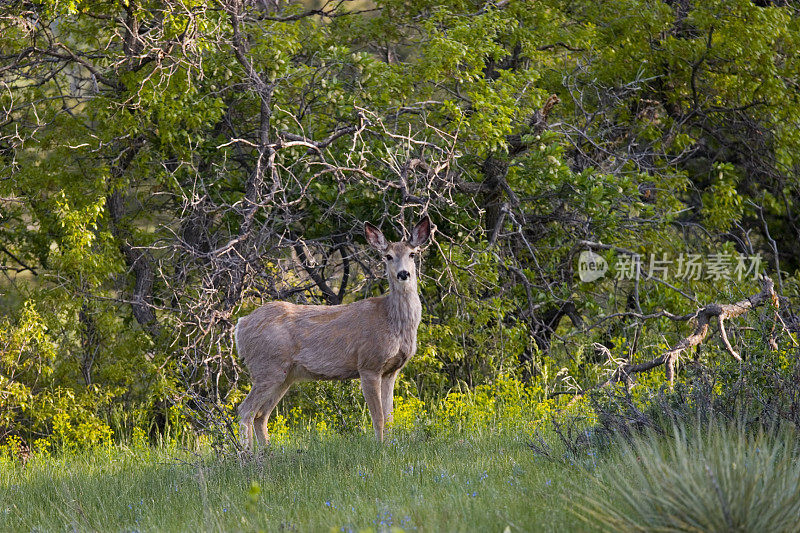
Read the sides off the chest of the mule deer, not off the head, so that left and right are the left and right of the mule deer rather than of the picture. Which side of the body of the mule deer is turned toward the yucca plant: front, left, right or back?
right

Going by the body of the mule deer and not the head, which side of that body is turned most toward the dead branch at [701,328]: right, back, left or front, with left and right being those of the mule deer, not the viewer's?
front

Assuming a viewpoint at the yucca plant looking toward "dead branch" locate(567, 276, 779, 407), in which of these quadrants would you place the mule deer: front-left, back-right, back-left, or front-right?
front-left

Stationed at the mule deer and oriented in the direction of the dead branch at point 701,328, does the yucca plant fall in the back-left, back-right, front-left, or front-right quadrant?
front-right

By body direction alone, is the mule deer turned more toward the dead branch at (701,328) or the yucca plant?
the dead branch

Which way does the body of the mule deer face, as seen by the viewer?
to the viewer's right

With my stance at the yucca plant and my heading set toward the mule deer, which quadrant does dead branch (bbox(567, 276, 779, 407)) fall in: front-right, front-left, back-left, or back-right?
front-right
